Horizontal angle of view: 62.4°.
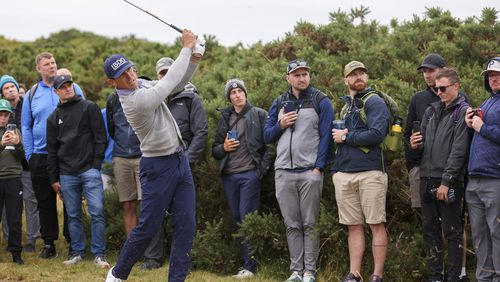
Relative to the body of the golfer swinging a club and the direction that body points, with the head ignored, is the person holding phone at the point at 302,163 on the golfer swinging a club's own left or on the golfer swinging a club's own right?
on the golfer swinging a club's own left

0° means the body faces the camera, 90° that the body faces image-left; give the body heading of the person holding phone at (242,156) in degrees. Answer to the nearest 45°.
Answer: approximately 0°

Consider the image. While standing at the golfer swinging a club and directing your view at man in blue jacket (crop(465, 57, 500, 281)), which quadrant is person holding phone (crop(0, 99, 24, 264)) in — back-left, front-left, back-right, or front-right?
back-left

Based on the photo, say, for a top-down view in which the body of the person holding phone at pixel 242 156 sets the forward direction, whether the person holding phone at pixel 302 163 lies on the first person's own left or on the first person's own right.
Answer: on the first person's own left
